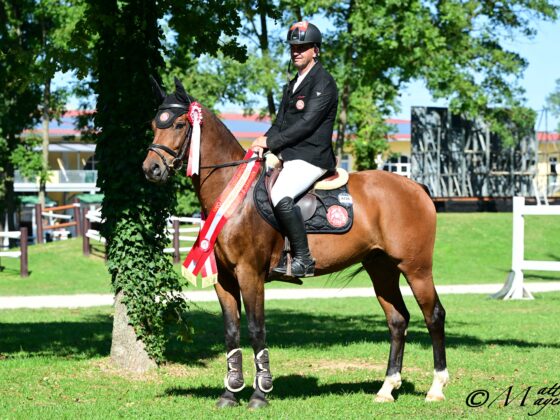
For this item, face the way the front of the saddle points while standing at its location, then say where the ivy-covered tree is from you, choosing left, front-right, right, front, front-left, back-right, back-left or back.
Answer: front-right

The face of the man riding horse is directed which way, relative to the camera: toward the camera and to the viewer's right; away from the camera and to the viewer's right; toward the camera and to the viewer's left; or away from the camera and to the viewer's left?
toward the camera and to the viewer's left

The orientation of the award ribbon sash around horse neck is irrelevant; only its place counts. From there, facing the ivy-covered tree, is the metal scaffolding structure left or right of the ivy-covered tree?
right

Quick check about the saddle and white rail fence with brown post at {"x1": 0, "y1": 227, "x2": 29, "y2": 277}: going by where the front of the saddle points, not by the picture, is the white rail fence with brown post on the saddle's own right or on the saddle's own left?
on the saddle's own right

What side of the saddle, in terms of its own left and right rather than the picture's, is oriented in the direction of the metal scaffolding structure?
right

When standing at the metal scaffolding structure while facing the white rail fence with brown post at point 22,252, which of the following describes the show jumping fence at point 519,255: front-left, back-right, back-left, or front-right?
front-left

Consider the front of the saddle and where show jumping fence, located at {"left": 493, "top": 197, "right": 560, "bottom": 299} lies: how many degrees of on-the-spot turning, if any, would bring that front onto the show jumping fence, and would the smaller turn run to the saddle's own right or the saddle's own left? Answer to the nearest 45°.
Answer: approximately 135° to the saddle's own right

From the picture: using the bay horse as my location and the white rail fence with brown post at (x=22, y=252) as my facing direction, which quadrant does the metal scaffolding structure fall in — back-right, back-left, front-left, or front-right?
front-right

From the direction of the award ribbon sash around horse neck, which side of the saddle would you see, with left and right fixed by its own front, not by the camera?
front

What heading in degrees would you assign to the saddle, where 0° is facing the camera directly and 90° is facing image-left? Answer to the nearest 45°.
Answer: approximately 90°

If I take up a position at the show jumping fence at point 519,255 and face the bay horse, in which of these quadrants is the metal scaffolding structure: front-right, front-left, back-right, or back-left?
back-right

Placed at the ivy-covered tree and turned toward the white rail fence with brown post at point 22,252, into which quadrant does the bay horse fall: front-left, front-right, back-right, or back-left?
back-right
